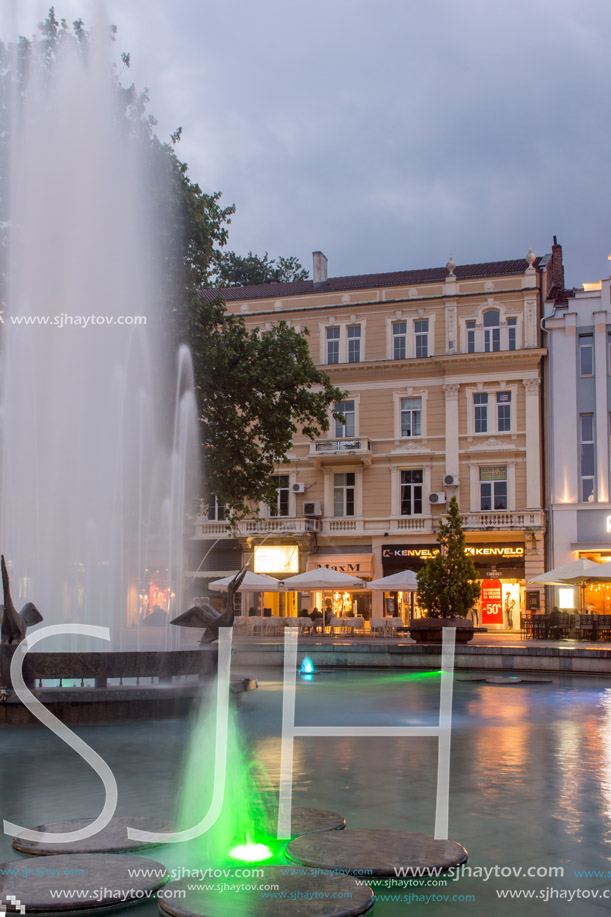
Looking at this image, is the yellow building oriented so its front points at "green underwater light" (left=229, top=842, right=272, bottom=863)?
yes

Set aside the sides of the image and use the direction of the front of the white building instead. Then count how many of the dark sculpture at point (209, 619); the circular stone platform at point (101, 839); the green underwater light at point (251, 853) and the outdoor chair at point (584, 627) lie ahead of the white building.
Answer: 4

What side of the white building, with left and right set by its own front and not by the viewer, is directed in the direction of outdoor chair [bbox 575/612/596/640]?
front

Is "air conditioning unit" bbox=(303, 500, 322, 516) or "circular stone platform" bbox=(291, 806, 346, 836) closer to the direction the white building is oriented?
the circular stone platform

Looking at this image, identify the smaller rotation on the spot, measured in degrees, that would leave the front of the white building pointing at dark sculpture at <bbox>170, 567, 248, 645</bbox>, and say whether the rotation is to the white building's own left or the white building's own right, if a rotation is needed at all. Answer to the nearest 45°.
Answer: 0° — it already faces it

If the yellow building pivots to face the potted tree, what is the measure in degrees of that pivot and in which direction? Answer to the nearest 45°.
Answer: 0° — it already faces it

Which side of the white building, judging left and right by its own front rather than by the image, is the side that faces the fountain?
front

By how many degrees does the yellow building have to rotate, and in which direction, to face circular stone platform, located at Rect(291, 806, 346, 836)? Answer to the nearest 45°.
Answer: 0° — it already faces it

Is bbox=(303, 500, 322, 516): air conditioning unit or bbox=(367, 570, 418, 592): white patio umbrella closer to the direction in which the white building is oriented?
the white patio umbrella

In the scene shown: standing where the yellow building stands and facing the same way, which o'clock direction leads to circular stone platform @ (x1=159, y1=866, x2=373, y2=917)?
The circular stone platform is roughly at 12 o'clock from the yellow building.

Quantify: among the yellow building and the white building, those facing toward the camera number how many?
2

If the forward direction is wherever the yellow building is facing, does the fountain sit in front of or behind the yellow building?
in front

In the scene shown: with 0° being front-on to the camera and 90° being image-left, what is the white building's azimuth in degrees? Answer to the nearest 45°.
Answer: approximately 0°

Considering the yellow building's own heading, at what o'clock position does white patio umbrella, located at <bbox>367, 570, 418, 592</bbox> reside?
The white patio umbrella is roughly at 12 o'clock from the yellow building.
